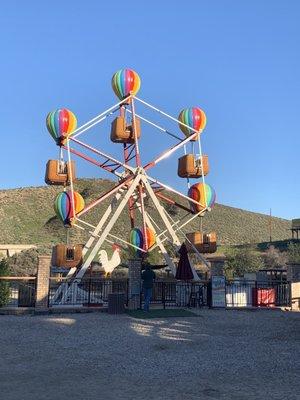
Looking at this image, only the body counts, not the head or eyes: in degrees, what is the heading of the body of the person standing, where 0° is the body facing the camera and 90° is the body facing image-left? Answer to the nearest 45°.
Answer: approximately 180°

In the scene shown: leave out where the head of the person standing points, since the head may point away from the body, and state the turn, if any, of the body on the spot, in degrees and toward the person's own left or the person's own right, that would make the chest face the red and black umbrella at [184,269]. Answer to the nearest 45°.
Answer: approximately 45° to the person's own right

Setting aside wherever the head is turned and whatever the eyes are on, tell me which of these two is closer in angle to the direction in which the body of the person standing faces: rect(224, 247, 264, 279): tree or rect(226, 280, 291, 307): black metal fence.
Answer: the tree

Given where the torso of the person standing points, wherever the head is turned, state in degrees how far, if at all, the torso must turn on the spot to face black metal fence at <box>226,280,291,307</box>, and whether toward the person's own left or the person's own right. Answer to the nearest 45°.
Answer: approximately 45° to the person's own right

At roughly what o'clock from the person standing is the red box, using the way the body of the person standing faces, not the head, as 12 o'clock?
The red box is roughly at 2 o'clock from the person standing.
